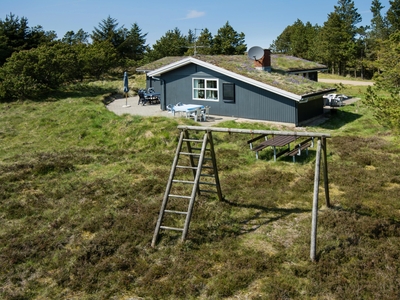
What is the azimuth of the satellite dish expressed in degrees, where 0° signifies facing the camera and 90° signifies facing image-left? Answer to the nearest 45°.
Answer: approximately 45°

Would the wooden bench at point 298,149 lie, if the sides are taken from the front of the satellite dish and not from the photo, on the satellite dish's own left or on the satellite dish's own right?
on the satellite dish's own left

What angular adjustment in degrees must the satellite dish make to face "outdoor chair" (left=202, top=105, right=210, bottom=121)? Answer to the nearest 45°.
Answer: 0° — it already faces it
